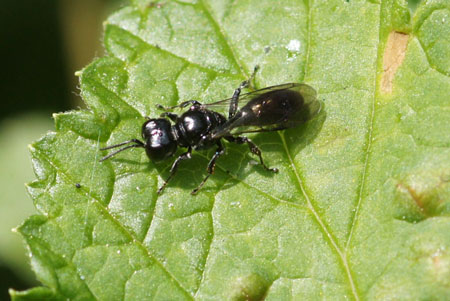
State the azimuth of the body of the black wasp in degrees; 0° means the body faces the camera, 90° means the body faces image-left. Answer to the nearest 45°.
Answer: approximately 90°
